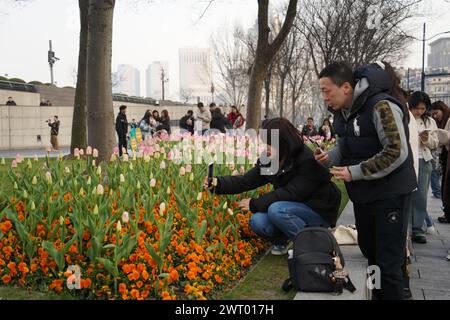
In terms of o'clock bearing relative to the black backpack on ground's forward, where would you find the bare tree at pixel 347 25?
The bare tree is roughly at 6 o'clock from the black backpack on ground.

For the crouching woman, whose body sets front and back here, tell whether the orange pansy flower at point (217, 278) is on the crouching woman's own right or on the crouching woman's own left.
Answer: on the crouching woman's own left

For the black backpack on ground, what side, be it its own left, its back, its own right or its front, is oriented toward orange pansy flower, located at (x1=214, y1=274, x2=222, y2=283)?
right

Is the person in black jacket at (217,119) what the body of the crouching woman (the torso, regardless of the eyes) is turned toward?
no

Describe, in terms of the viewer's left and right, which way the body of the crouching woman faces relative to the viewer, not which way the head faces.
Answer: facing to the left of the viewer

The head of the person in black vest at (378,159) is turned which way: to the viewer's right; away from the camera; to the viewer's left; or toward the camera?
to the viewer's left

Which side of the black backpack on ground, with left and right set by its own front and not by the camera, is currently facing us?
front
